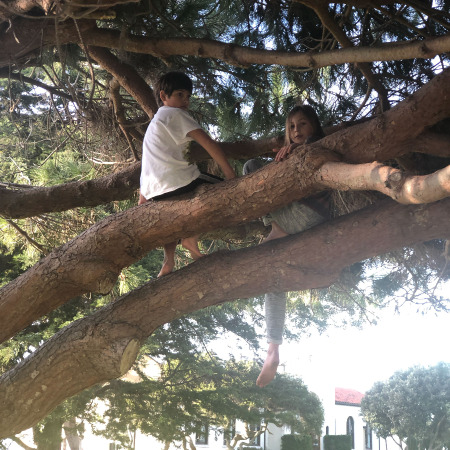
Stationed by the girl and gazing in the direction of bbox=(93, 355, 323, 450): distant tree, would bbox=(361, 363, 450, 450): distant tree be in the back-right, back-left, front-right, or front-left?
front-right

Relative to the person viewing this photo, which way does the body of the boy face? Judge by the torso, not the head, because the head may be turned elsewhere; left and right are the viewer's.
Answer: facing away from the viewer and to the right of the viewer

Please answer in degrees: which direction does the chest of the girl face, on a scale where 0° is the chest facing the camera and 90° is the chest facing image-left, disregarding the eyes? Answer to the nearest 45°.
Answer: approximately 45°

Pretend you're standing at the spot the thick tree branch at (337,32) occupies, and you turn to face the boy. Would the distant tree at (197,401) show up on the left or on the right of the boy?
right

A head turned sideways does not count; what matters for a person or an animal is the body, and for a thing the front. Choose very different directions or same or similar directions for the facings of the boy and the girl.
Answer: very different directions

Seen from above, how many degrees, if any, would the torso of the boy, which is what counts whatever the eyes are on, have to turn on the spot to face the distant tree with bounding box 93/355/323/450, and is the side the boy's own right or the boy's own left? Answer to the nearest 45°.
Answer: approximately 45° to the boy's own left
